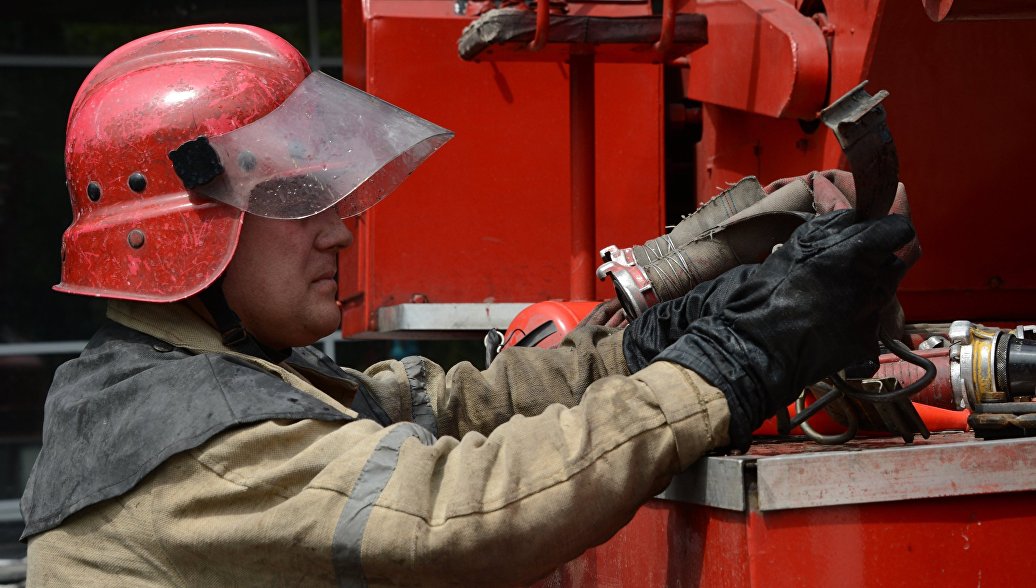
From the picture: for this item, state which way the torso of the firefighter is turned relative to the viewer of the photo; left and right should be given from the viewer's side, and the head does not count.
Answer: facing to the right of the viewer

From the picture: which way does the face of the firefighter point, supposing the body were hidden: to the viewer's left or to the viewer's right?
to the viewer's right
